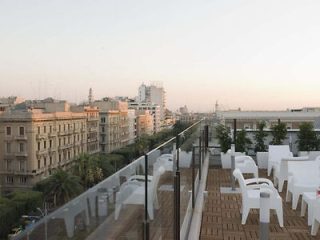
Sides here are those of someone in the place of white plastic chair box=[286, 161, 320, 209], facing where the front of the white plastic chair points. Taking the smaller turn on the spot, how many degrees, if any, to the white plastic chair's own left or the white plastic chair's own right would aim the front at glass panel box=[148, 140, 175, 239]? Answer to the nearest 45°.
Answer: approximately 45° to the white plastic chair's own right

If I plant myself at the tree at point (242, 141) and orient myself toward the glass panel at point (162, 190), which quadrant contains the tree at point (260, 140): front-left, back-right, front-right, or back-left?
back-left

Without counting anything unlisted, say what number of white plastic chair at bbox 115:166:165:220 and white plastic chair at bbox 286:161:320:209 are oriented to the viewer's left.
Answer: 1
